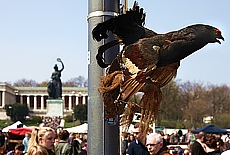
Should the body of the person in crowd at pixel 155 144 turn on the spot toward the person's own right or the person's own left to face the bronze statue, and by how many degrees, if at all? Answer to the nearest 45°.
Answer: approximately 135° to the person's own right

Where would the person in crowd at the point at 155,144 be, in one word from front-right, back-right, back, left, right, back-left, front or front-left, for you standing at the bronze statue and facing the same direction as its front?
front

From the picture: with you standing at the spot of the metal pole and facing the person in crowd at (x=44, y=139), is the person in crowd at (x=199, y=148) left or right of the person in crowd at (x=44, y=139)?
right

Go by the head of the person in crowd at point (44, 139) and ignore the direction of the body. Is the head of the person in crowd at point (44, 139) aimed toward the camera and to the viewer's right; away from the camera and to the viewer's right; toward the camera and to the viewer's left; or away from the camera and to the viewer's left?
toward the camera and to the viewer's right

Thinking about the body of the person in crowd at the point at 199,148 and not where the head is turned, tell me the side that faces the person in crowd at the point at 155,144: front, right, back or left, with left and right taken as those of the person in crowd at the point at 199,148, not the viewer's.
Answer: right

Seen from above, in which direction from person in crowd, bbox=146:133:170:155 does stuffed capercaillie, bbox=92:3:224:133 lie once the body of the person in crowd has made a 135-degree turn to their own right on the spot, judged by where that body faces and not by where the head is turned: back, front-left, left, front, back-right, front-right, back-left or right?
back

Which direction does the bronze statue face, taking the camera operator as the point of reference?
facing the viewer

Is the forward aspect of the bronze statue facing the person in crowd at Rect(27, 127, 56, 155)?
yes

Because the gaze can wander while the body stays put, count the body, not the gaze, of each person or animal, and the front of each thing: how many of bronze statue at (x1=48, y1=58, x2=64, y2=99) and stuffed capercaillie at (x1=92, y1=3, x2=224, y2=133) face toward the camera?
1

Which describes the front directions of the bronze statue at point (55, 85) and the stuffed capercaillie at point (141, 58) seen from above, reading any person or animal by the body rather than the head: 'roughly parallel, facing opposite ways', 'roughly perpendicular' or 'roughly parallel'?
roughly perpendicular

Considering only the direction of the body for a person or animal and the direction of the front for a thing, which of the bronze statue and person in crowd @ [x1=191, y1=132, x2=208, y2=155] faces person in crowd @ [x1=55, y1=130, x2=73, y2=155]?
the bronze statue
